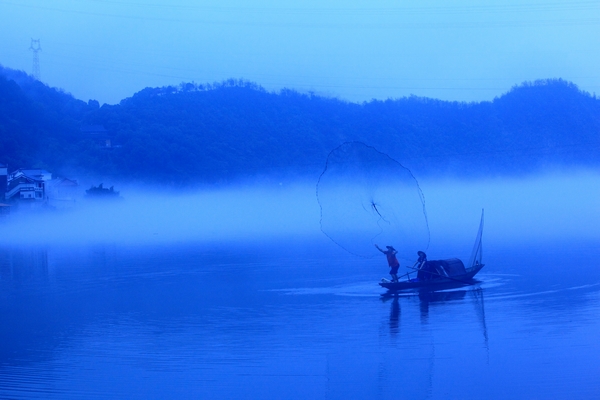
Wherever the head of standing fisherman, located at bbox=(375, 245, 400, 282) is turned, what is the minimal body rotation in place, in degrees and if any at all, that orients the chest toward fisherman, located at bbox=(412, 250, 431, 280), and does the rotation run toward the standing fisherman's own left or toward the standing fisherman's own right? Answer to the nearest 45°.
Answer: approximately 135° to the standing fisherman's own right

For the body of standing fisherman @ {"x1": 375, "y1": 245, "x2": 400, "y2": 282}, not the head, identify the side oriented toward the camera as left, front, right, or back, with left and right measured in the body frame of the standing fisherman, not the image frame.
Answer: left
